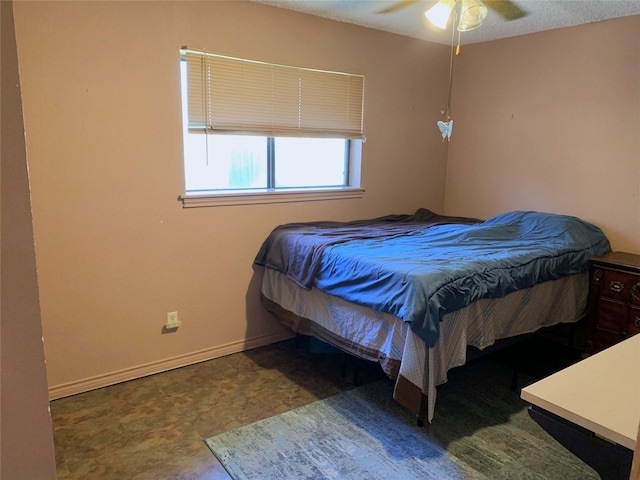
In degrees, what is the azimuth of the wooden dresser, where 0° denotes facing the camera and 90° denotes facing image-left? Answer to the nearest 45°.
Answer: approximately 45°

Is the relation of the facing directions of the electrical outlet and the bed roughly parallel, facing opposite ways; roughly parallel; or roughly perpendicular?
roughly perpendicular

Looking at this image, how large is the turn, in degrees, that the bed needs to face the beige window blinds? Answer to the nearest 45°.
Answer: approximately 45° to its right

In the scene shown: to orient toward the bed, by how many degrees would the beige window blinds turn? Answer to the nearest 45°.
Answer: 0° — it already faces it

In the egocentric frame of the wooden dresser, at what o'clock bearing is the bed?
The bed is roughly at 12 o'clock from the wooden dresser.

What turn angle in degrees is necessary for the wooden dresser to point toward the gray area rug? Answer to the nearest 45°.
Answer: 0° — it already faces it

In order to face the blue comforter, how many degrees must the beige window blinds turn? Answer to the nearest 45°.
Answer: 0° — it already faces it

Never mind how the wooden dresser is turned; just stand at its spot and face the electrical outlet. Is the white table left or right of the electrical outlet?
left

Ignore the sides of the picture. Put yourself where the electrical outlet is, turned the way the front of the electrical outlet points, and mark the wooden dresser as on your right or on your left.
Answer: on your left

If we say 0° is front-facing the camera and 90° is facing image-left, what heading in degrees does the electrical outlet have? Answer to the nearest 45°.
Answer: approximately 0°
